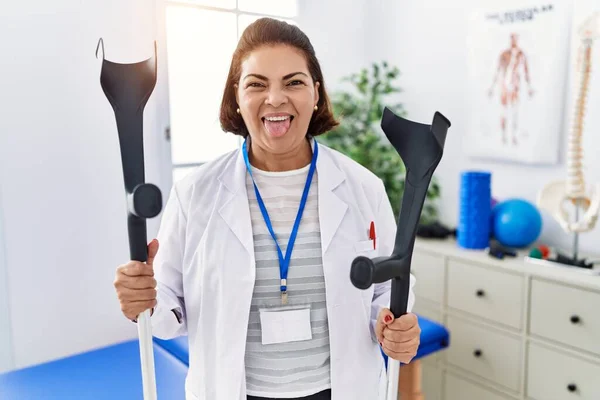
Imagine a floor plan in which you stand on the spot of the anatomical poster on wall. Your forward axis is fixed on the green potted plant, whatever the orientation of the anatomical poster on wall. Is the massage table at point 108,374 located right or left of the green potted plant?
left

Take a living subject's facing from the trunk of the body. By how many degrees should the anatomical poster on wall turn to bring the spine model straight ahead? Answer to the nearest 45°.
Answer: approximately 90° to its left

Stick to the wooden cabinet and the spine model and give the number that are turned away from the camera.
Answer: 0

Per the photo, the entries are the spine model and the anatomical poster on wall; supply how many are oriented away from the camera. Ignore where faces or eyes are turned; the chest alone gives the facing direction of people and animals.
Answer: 0

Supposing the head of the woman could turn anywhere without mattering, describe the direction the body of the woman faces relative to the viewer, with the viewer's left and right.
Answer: facing the viewer

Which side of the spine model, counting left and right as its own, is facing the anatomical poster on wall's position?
right

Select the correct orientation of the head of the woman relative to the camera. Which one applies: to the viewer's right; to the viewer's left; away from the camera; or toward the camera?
toward the camera

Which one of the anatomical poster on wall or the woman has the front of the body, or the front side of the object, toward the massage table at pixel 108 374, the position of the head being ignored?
the anatomical poster on wall

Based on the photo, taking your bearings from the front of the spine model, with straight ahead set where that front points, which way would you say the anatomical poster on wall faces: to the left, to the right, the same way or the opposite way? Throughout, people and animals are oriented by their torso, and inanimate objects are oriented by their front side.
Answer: the same way

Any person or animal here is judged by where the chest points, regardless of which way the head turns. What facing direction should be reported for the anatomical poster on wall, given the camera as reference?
facing the viewer and to the left of the viewer

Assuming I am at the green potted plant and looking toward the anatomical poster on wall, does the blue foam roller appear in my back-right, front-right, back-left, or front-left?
front-right

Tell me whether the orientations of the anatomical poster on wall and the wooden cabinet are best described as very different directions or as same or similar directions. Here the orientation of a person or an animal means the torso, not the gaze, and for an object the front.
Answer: same or similar directions

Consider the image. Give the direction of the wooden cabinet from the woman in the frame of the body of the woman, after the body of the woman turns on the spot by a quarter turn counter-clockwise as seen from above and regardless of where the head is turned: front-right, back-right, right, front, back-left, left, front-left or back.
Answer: front-left
